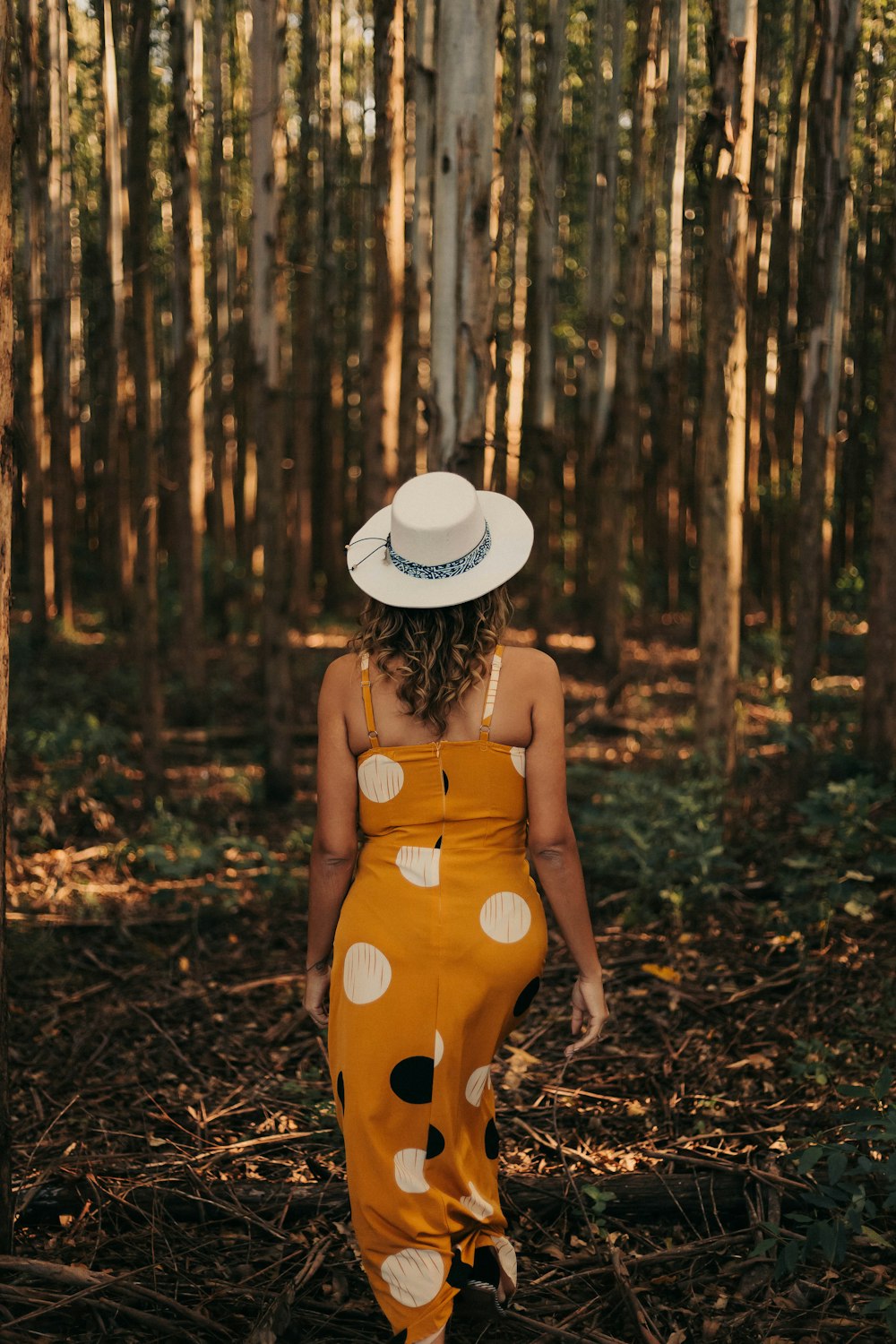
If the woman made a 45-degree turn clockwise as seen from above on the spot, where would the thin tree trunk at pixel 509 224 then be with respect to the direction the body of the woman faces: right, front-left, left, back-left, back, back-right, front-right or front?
front-left

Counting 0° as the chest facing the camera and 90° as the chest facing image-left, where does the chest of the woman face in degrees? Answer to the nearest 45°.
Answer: approximately 180°

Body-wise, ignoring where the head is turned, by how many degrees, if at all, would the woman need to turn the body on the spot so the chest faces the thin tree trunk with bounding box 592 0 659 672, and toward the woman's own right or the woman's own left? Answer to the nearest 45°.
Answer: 0° — they already face it

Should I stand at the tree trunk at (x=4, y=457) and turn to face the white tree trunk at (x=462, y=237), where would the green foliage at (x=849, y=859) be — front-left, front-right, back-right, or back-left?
front-right

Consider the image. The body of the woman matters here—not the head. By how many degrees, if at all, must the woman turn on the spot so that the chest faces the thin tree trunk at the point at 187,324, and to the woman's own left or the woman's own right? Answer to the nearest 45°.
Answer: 0° — they already face it

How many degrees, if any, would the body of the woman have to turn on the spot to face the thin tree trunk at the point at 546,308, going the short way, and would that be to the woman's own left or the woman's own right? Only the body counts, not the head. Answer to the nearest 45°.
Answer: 0° — they already face it

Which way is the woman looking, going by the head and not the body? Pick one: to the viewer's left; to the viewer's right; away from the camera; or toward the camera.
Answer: away from the camera

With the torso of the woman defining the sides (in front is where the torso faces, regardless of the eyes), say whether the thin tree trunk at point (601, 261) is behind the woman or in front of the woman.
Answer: in front
